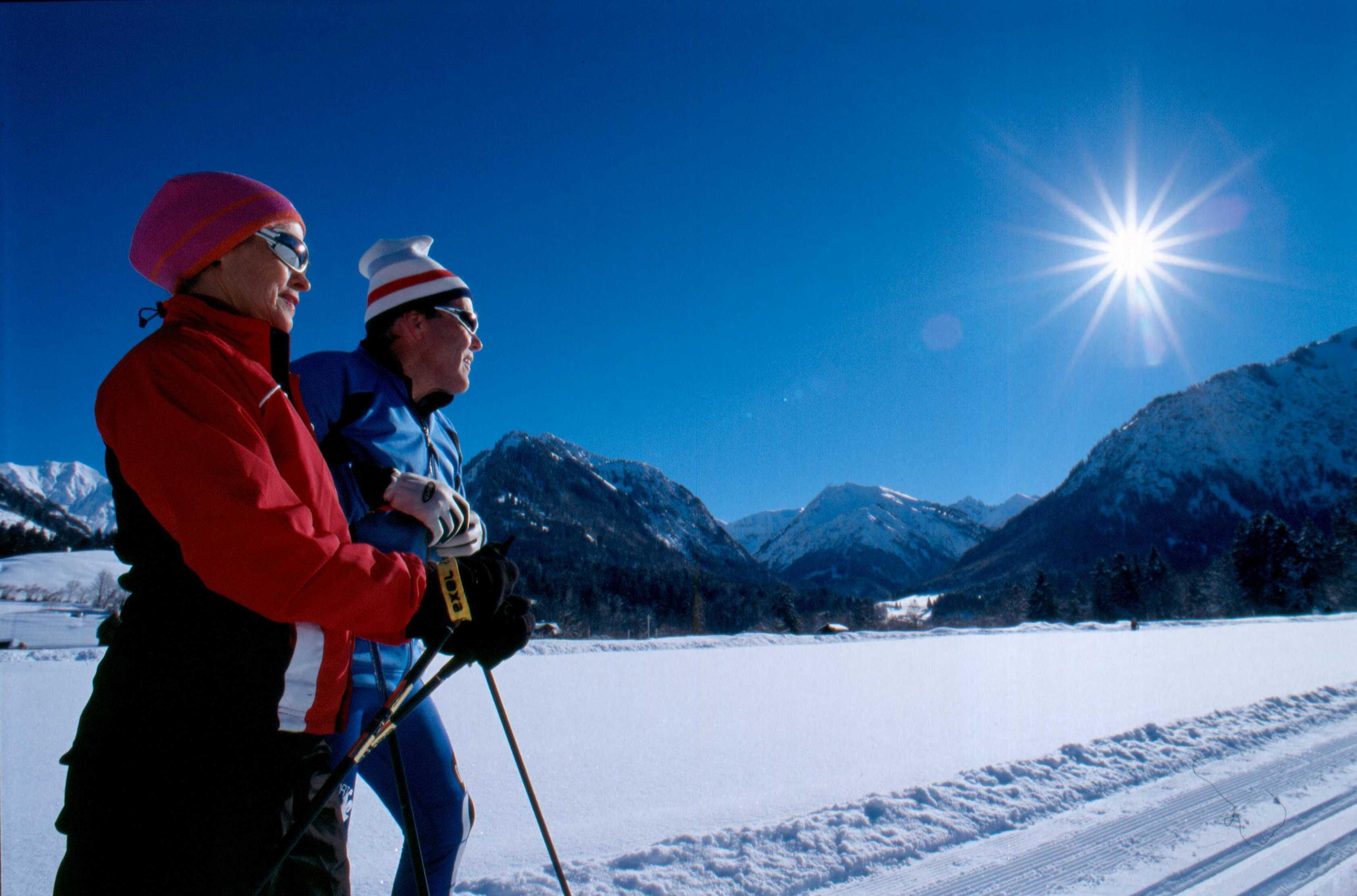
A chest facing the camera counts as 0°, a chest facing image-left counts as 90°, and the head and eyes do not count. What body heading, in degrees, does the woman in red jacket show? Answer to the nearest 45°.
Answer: approximately 270°

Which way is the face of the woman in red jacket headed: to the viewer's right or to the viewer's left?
to the viewer's right

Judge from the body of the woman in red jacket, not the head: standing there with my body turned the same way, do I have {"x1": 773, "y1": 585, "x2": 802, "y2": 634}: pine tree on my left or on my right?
on my left

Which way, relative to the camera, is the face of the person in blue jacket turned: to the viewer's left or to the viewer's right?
to the viewer's right

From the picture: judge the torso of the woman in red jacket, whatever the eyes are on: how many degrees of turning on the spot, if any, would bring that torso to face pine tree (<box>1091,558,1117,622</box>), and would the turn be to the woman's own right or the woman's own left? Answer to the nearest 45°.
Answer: approximately 45° to the woman's own left
